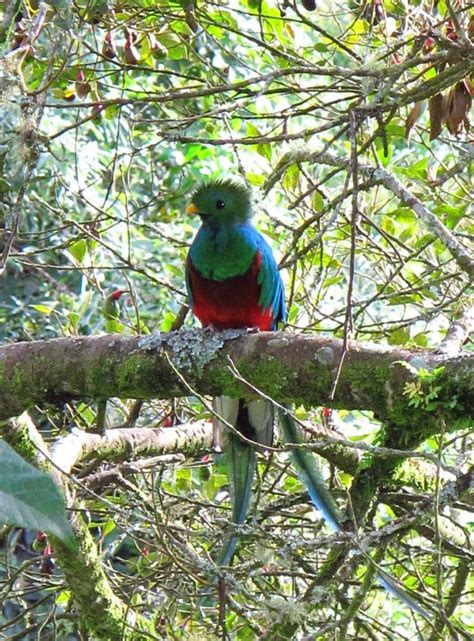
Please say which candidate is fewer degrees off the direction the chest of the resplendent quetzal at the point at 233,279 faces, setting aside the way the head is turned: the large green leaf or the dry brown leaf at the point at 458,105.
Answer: the large green leaf

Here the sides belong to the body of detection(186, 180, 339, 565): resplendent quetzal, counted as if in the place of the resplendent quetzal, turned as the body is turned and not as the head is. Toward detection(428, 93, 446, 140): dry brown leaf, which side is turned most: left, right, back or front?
left

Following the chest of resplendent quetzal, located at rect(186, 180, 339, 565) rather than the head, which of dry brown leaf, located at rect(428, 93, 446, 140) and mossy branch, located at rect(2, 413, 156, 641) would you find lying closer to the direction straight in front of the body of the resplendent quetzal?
the mossy branch
